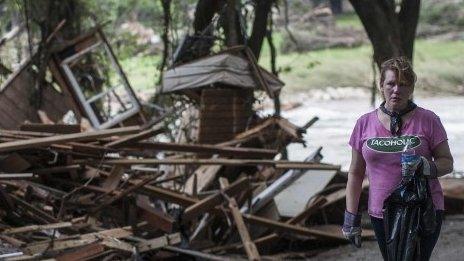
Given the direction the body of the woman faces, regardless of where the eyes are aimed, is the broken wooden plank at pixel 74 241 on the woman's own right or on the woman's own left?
on the woman's own right

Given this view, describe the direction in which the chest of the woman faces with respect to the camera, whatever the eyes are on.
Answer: toward the camera

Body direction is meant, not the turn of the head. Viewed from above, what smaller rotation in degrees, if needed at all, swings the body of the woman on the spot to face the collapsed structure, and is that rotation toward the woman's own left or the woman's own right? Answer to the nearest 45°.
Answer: approximately 135° to the woman's own right

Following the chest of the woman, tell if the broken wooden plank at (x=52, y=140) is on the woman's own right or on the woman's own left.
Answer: on the woman's own right

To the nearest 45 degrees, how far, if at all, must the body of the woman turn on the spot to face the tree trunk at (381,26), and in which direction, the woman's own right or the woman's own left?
approximately 180°
